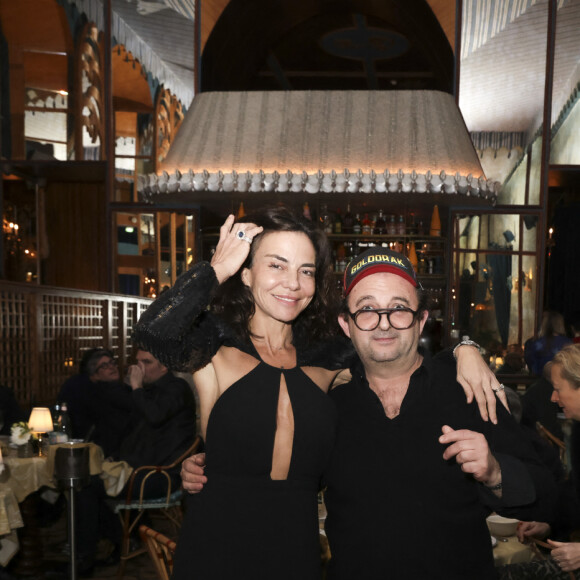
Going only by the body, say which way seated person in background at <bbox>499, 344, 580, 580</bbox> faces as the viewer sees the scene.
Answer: to the viewer's left

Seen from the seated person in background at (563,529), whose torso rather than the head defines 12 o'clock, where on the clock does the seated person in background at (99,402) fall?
the seated person in background at (99,402) is roughly at 1 o'clock from the seated person in background at (563,529).

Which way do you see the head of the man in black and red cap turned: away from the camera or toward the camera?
toward the camera

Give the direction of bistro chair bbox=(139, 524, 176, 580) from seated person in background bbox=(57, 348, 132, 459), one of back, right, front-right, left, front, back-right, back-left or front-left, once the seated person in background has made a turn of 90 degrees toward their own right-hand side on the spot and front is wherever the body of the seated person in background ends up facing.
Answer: front-left

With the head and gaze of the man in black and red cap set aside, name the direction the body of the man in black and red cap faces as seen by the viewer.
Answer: toward the camera

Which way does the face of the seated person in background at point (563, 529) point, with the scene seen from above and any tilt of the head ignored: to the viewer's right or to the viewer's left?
to the viewer's left

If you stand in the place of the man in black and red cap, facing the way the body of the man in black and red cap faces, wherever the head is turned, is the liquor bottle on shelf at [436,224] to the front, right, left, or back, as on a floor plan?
back

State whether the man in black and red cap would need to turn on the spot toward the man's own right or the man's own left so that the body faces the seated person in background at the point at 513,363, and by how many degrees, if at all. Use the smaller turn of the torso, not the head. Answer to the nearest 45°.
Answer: approximately 180°

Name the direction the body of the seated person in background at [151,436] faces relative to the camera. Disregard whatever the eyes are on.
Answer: to the viewer's left

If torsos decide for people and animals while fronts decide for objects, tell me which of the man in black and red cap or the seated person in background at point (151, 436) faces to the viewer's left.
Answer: the seated person in background

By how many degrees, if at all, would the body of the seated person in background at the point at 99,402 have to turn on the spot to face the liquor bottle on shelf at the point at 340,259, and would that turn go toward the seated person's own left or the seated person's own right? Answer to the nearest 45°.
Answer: approximately 90° to the seated person's own left

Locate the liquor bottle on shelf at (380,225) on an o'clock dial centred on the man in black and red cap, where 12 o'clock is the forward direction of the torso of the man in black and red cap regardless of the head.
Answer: The liquor bottle on shelf is roughly at 6 o'clock from the man in black and red cap.

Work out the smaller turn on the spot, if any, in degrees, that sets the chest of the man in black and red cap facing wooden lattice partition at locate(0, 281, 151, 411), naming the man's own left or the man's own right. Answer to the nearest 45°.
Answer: approximately 135° to the man's own right

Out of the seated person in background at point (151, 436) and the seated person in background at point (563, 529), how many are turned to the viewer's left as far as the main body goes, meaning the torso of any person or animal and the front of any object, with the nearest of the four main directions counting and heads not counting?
2

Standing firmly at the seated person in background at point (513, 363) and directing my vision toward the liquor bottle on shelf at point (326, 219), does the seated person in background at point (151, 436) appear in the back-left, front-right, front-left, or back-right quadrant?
front-left

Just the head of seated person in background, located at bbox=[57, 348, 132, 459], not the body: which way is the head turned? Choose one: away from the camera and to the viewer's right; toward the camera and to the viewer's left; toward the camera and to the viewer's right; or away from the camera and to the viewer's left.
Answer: toward the camera and to the viewer's right

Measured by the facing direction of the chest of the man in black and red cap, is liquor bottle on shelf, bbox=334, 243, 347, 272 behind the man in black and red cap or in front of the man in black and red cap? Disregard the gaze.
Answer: behind

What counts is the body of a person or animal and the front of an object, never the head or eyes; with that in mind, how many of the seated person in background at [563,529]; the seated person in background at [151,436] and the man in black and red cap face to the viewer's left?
2
